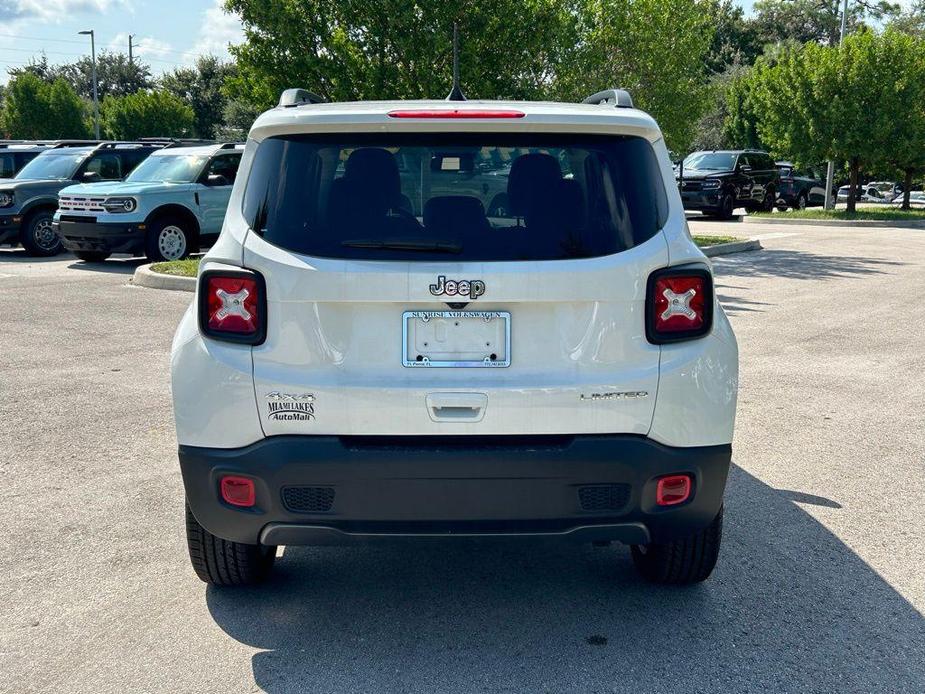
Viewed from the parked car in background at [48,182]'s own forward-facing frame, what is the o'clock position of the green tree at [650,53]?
The green tree is roughly at 8 o'clock from the parked car in background.

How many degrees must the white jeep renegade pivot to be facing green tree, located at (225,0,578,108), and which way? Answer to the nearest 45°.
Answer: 0° — it already faces it

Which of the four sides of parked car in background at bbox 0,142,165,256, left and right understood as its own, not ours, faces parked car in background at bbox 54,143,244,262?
left

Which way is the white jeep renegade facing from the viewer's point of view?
away from the camera

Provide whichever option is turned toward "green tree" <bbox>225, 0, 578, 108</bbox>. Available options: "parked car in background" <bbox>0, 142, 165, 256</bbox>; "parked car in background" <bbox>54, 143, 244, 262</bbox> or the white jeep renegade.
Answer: the white jeep renegade

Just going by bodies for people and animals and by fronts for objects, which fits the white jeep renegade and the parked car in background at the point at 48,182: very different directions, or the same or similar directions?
very different directions

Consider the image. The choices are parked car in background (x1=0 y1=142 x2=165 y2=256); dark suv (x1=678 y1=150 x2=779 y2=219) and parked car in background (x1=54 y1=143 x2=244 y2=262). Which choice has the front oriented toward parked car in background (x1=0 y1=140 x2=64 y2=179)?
the dark suv

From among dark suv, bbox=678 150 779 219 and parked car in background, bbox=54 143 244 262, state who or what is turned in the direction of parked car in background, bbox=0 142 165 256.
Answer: the dark suv

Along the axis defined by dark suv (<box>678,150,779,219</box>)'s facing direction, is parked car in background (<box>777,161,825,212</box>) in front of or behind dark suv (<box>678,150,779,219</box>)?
behind

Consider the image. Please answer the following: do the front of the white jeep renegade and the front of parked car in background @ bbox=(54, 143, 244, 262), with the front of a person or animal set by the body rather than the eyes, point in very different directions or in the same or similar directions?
very different directions

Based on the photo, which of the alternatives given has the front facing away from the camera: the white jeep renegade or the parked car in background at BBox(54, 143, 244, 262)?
the white jeep renegade
